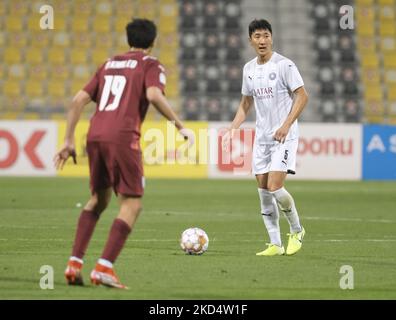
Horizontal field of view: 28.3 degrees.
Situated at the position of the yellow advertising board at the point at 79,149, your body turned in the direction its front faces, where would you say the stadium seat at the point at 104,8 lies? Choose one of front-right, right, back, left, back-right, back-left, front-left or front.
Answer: back

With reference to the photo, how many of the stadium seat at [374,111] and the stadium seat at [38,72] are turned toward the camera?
2

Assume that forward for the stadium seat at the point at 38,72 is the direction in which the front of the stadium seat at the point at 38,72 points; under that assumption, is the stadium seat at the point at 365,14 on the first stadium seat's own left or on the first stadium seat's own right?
on the first stadium seat's own left

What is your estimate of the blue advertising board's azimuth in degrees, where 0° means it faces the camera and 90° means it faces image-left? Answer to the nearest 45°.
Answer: approximately 0°

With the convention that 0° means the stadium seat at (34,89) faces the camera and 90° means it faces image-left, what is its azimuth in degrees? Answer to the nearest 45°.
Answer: approximately 0°

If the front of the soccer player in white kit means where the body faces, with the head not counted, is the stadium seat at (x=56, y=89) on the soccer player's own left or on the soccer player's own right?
on the soccer player's own right

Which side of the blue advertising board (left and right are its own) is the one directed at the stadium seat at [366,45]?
back

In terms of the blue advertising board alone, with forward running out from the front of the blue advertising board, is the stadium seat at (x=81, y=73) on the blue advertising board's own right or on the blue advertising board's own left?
on the blue advertising board's own right

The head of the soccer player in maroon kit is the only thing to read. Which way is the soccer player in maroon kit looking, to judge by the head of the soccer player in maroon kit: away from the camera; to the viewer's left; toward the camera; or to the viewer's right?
away from the camera
